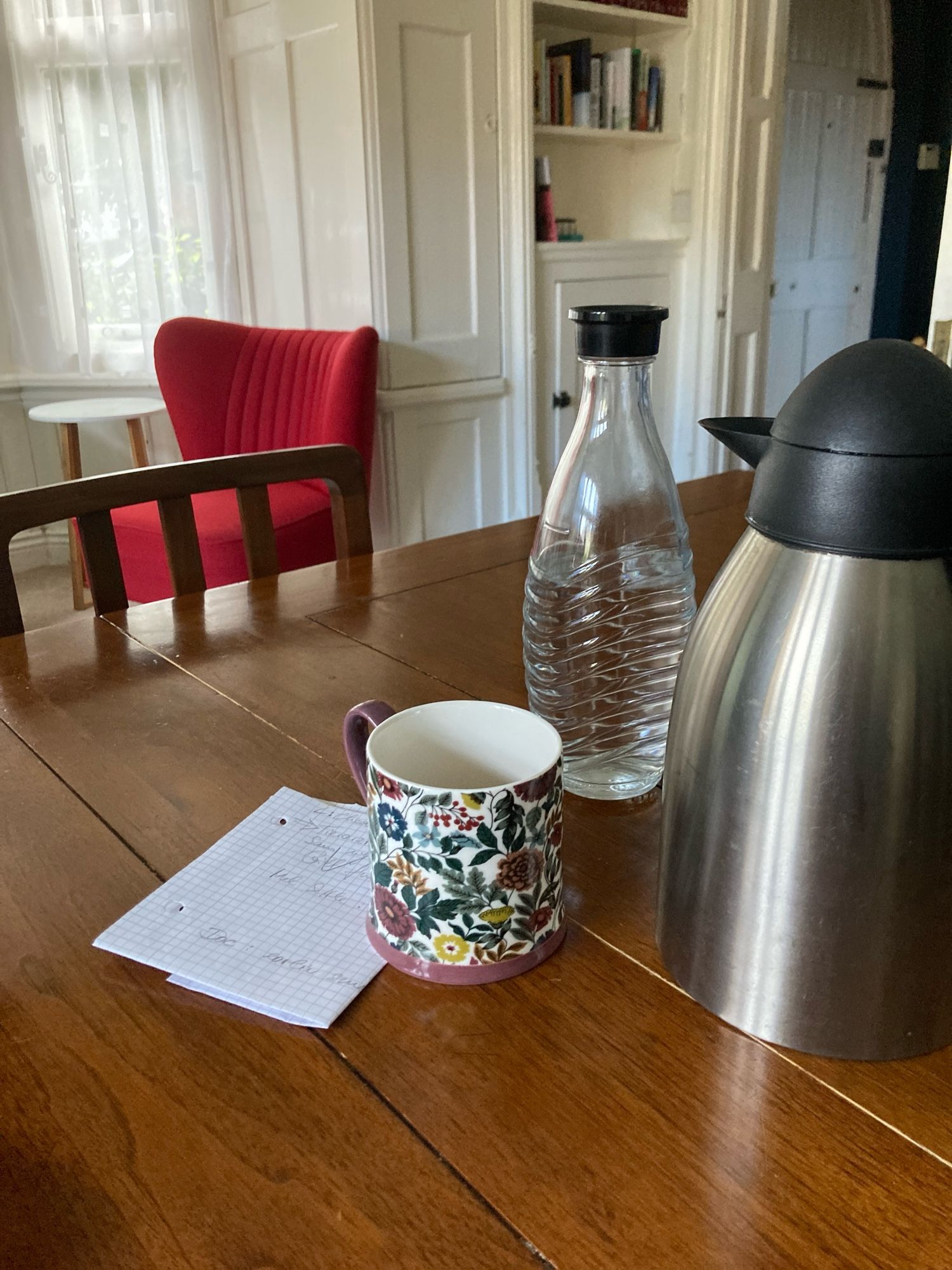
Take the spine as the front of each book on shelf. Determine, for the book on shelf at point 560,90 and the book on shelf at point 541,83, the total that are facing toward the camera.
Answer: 2

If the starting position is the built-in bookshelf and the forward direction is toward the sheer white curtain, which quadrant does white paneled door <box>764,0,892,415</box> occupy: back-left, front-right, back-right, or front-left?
back-right

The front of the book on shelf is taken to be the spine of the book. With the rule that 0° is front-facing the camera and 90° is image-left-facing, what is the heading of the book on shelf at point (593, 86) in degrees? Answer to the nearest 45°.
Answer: approximately 0°

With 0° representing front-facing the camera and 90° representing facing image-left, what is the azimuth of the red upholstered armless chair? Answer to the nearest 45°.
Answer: approximately 45°

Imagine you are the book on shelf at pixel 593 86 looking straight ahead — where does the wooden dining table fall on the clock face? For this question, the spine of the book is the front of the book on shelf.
The wooden dining table is roughly at 12 o'clock from the book on shelf.

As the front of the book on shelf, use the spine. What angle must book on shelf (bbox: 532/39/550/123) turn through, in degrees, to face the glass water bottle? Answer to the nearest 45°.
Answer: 0° — it already faces it

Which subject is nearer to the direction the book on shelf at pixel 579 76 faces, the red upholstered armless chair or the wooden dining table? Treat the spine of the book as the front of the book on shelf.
the wooden dining table
